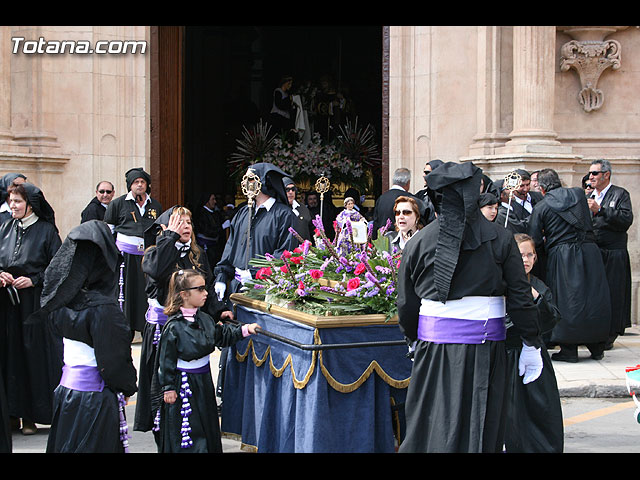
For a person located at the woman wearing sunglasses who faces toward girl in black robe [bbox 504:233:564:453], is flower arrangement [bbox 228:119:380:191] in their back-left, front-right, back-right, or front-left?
back-left

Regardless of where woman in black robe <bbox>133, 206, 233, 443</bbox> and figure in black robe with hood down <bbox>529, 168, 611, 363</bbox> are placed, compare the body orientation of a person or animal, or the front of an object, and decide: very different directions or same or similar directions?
very different directions

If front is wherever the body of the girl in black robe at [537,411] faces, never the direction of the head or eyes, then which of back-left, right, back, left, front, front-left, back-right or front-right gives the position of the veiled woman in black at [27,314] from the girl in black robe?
front-right

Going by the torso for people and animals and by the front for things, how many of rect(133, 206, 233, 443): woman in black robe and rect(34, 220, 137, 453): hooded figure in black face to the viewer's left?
0

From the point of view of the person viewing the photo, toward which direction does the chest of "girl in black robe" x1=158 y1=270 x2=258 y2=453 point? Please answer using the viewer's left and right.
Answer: facing the viewer and to the right of the viewer

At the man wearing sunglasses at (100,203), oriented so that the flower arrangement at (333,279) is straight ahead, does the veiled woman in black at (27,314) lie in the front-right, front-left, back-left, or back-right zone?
front-right

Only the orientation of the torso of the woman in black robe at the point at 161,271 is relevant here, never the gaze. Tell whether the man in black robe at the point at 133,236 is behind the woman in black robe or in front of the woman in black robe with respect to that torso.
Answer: behind

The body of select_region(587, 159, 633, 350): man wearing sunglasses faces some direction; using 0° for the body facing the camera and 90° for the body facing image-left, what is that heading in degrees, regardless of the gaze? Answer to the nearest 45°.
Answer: approximately 45°

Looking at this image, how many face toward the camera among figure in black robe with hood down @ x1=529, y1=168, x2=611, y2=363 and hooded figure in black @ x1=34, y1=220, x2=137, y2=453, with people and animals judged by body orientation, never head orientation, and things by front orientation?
0

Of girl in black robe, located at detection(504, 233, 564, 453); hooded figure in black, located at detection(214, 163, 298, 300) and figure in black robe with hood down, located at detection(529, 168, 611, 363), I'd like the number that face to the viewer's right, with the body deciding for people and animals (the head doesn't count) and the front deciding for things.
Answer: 0

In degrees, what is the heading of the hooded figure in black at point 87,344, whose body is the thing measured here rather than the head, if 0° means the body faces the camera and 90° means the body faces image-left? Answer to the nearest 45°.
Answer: approximately 225°

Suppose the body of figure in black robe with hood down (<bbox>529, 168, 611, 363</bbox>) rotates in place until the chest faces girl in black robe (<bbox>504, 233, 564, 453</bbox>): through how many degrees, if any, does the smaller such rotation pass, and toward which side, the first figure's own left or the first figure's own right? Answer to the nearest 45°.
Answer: approximately 135° to the first figure's own left

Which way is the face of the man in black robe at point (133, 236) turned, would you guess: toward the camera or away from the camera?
toward the camera

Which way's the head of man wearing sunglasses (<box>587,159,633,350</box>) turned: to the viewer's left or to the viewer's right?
to the viewer's left

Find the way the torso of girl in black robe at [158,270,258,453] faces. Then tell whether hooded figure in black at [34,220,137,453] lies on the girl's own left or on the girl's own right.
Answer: on the girl's own right

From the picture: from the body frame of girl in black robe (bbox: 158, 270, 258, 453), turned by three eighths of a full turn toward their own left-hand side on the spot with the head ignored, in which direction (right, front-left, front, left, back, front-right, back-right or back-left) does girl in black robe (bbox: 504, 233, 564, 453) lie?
right
